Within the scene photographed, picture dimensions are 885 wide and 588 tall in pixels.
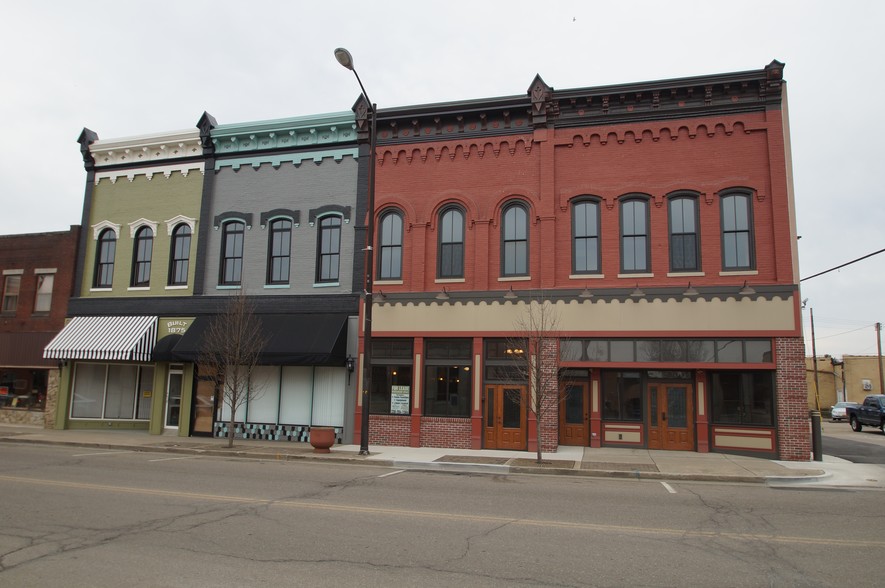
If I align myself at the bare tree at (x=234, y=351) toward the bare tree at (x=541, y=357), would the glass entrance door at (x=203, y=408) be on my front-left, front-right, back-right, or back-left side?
back-left

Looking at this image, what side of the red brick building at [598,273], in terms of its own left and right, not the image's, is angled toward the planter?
right

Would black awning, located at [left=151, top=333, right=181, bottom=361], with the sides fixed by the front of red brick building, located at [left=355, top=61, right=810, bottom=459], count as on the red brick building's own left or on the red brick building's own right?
on the red brick building's own right

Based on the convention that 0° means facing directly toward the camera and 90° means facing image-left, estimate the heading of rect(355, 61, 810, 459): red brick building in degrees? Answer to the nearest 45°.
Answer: approximately 0°

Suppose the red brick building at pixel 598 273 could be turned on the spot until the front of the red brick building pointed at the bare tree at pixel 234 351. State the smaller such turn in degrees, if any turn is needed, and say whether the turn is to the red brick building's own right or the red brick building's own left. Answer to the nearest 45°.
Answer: approximately 90° to the red brick building's own right

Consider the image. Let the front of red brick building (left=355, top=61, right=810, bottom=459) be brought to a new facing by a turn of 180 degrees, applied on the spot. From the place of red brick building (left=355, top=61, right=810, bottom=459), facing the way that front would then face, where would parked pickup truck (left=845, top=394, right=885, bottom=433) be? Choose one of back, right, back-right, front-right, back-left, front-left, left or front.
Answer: front-right

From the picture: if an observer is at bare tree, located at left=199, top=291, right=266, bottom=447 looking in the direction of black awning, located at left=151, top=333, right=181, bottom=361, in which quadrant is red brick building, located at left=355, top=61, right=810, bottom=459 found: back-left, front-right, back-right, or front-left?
back-right
